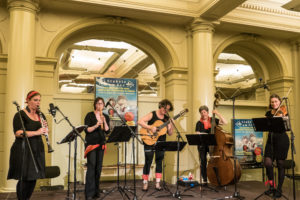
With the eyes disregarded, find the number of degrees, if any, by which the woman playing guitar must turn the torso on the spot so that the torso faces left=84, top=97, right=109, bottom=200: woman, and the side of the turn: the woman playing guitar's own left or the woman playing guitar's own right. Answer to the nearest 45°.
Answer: approximately 45° to the woman playing guitar's own right

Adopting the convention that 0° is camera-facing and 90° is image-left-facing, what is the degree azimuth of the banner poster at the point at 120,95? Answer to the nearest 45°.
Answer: approximately 0°

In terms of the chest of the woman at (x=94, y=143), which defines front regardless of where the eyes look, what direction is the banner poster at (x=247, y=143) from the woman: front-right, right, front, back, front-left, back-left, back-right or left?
left

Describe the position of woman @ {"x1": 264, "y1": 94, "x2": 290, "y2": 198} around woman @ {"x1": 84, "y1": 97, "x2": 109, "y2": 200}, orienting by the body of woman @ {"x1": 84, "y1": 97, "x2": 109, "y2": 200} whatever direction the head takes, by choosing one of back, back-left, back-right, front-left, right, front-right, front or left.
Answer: front-left

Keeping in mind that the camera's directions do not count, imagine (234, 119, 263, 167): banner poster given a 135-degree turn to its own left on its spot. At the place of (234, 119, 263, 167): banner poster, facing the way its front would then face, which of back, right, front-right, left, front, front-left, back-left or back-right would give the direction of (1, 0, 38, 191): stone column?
back

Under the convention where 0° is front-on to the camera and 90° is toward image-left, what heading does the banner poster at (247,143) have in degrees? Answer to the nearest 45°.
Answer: approximately 0°

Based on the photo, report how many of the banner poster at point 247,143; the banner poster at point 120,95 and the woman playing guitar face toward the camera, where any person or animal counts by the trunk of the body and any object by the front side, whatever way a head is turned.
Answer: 3

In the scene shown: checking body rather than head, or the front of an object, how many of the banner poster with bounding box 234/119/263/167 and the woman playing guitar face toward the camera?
2
